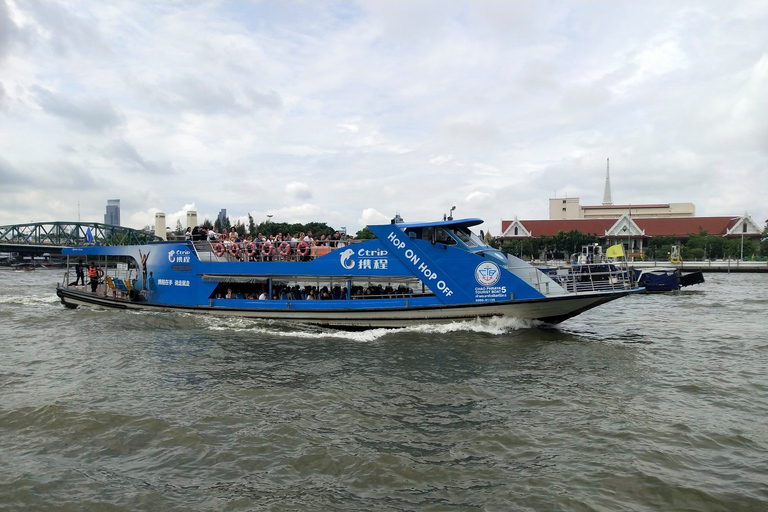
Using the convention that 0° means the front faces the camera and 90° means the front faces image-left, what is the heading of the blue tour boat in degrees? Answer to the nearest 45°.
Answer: approximately 270°

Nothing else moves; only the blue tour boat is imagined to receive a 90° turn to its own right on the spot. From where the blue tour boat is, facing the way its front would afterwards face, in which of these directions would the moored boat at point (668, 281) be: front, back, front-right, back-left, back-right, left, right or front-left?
back-left
